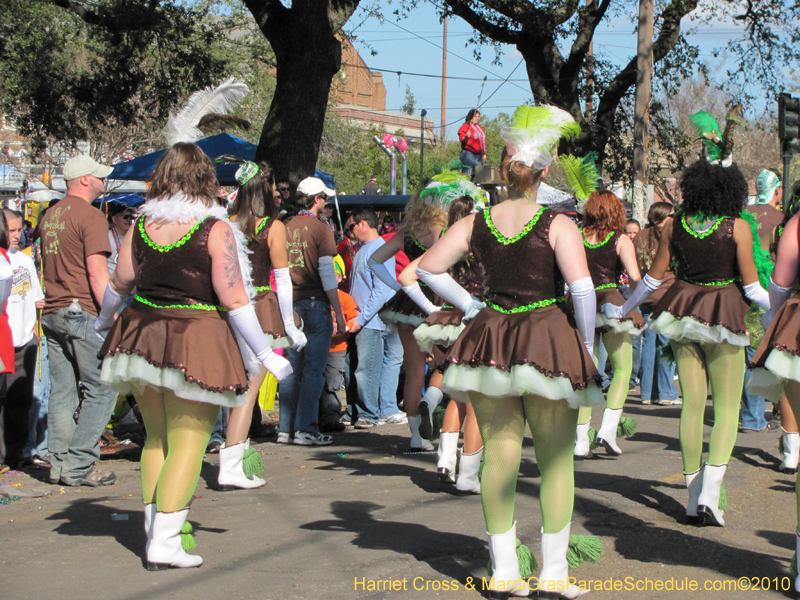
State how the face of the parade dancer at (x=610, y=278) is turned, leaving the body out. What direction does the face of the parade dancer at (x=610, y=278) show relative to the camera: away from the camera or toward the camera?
away from the camera

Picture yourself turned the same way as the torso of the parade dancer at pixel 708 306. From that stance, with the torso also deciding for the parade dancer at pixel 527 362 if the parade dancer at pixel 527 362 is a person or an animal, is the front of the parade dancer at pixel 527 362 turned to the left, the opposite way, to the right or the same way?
the same way

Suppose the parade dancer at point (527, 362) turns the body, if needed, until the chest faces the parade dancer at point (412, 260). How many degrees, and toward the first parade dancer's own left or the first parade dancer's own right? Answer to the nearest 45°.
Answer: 0° — they already face them

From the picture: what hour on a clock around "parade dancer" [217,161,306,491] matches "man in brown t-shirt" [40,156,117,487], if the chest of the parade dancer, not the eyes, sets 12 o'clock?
The man in brown t-shirt is roughly at 8 o'clock from the parade dancer.

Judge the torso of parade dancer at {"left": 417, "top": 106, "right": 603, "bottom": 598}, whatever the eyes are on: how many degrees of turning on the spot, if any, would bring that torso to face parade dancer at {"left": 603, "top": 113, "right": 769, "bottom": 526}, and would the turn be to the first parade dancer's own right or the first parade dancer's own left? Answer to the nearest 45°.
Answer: approximately 45° to the first parade dancer's own right

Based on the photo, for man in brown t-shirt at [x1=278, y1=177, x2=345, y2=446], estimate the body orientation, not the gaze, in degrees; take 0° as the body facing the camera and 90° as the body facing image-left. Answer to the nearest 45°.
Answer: approximately 225°

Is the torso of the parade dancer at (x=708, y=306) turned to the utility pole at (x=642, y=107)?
yes

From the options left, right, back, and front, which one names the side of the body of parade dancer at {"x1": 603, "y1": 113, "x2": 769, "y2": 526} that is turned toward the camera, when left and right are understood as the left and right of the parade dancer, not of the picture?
back

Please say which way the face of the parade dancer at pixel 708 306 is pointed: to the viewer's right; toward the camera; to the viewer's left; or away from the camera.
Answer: away from the camera

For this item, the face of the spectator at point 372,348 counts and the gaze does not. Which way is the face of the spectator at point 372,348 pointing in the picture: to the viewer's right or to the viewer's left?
to the viewer's left

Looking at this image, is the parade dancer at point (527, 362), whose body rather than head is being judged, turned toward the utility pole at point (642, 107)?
yes

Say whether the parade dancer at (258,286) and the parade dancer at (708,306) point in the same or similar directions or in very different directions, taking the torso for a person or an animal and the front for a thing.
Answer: same or similar directions

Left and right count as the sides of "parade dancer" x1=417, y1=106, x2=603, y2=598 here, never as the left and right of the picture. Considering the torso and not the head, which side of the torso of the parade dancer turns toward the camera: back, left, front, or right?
back

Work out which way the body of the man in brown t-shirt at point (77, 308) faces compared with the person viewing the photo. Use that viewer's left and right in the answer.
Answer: facing away from the viewer and to the right of the viewer
